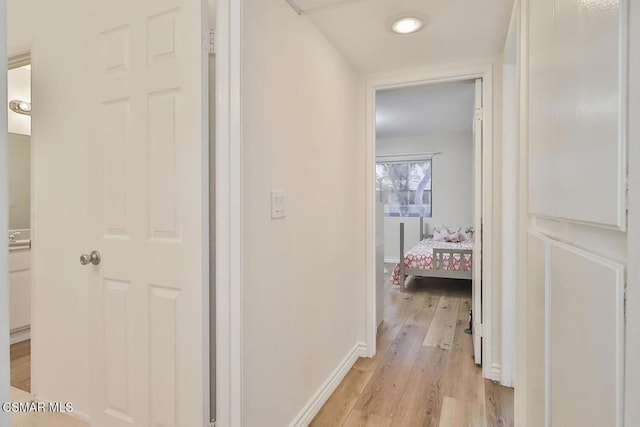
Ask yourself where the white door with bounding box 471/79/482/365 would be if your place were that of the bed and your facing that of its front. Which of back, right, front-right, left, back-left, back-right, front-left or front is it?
left

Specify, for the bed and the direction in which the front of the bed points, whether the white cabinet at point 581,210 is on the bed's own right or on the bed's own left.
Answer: on the bed's own left
